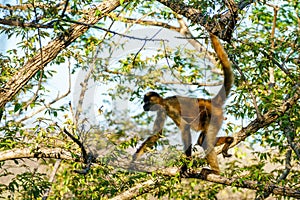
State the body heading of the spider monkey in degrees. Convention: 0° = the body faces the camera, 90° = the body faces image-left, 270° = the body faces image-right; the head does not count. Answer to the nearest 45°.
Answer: approximately 90°

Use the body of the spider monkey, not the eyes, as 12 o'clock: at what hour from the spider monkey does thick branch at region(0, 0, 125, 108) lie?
The thick branch is roughly at 12 o'clock from the spider monkey.

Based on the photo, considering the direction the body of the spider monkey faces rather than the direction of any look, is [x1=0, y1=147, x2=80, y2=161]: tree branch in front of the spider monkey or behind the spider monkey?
in front
